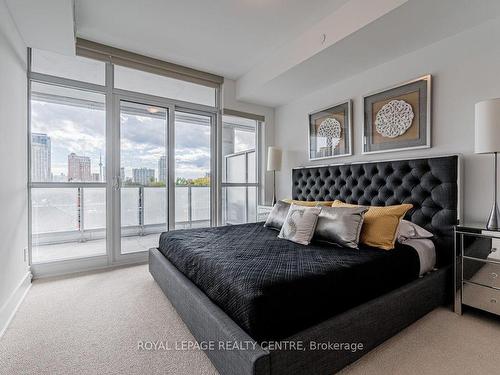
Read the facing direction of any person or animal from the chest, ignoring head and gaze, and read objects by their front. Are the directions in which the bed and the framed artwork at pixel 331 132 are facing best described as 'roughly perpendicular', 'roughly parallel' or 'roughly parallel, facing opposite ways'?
roughly parallel

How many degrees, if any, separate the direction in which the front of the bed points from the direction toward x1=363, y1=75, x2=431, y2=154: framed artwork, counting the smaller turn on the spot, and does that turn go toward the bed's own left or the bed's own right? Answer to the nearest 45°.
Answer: approximately 180°

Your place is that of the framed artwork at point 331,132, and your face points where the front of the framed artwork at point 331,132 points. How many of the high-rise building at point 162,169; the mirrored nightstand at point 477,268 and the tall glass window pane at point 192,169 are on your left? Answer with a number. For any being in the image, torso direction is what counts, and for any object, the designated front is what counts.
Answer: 1

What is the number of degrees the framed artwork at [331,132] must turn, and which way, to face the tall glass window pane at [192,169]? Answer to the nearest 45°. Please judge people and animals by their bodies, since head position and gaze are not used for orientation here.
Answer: approximately 45° to its right

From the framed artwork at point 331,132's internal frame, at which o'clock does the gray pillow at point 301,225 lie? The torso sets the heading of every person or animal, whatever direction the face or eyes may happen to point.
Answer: The gray pillow is roughly at 11 o'clock from the framed artwork.

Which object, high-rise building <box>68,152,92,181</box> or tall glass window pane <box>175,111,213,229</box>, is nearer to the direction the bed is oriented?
the high-rise building

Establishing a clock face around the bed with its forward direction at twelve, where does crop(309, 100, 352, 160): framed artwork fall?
The framed artwork is roughly at 5 o'clock from the bed.

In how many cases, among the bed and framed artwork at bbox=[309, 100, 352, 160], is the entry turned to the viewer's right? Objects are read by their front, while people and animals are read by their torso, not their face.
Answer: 0

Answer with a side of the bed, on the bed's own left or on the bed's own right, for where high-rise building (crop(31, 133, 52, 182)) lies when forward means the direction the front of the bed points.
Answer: on the bed's own right

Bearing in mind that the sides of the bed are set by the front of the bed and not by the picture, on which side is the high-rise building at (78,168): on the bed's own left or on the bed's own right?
on the bed's own right

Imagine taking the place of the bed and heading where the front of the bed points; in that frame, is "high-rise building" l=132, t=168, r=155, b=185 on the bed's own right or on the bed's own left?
on the bed's own right

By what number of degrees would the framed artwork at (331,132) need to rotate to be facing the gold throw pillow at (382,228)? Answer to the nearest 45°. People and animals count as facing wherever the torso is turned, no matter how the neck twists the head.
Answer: approximately 45° to its left

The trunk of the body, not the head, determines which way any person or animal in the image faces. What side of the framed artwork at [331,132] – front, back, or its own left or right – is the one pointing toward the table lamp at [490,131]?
left

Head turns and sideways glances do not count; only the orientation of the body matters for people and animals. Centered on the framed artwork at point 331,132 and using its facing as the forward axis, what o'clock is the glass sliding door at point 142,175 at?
The glass sliding door is roughly at 1 o'clock from the framed artwork.

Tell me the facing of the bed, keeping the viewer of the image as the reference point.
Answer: facing the viewer and to the left of the viewer
